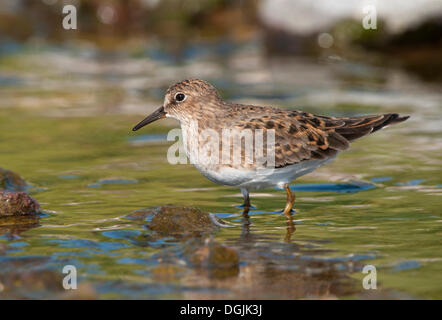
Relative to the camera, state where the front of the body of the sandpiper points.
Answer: to the viewer's left

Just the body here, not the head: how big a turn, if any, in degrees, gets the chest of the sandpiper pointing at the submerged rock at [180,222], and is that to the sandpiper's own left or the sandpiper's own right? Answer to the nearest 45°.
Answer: approximately 45° to the sandpiper's own left

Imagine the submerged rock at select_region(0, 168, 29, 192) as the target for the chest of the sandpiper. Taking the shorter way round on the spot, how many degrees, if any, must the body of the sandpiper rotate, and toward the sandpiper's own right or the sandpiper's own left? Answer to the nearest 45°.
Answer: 0° — it already faces it
